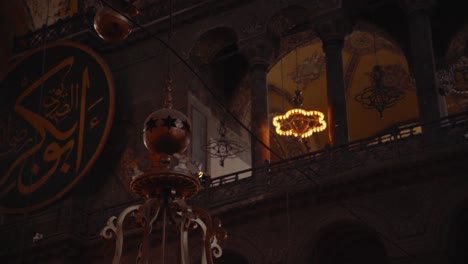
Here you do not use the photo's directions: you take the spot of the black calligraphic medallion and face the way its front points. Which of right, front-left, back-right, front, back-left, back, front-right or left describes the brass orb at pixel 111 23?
front-left

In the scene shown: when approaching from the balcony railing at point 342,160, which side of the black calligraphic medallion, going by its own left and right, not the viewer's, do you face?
left

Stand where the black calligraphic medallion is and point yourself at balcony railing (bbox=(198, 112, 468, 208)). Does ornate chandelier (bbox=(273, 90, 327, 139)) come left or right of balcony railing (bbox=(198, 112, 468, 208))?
left

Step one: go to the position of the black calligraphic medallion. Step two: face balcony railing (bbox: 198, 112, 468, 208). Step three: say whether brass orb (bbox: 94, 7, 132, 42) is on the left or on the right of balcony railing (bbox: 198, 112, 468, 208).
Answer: right

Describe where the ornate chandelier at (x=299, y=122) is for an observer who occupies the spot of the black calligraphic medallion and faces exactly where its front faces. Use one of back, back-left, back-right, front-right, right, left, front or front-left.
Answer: back-left

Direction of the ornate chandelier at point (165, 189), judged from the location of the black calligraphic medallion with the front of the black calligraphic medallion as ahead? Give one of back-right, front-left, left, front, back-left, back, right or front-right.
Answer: front-left

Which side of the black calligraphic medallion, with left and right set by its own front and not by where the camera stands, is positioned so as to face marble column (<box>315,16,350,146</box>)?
left
